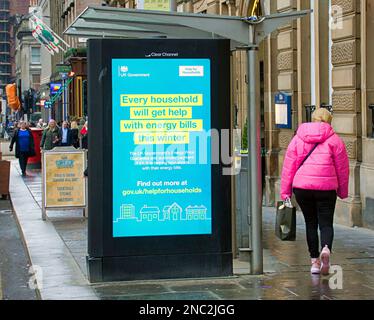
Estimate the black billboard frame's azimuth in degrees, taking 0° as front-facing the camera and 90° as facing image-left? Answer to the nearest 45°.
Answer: approximately 0°

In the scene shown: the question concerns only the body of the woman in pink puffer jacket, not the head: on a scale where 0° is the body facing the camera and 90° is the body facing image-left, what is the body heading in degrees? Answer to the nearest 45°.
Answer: approximately 180°

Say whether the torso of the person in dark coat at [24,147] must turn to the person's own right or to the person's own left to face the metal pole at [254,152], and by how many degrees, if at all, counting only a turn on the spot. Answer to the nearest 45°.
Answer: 0° — they already face it

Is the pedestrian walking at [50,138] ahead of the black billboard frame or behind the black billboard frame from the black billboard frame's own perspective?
behind

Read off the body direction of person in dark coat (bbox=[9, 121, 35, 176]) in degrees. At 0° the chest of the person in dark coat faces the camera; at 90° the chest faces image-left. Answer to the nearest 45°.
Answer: approximately 0°

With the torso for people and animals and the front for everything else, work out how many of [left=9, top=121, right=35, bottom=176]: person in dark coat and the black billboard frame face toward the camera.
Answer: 2

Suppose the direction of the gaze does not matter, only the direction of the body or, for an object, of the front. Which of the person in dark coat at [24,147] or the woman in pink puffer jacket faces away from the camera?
the woman in pink puffer jacket

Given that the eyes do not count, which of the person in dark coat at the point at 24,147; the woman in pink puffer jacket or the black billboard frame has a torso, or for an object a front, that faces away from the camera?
the woman in pink puffer jacket

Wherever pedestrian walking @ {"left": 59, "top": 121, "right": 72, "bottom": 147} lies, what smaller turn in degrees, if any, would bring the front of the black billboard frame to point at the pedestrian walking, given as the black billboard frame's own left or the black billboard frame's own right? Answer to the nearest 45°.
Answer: approximately 180°

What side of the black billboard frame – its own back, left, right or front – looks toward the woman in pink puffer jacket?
left

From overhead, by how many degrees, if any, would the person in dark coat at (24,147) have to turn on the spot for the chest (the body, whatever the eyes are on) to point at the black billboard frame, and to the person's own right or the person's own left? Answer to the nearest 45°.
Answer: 0° — they already face it

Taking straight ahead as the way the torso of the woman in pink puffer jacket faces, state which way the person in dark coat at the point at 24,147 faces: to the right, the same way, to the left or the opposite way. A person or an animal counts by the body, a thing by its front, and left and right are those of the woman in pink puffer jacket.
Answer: the opposite way
